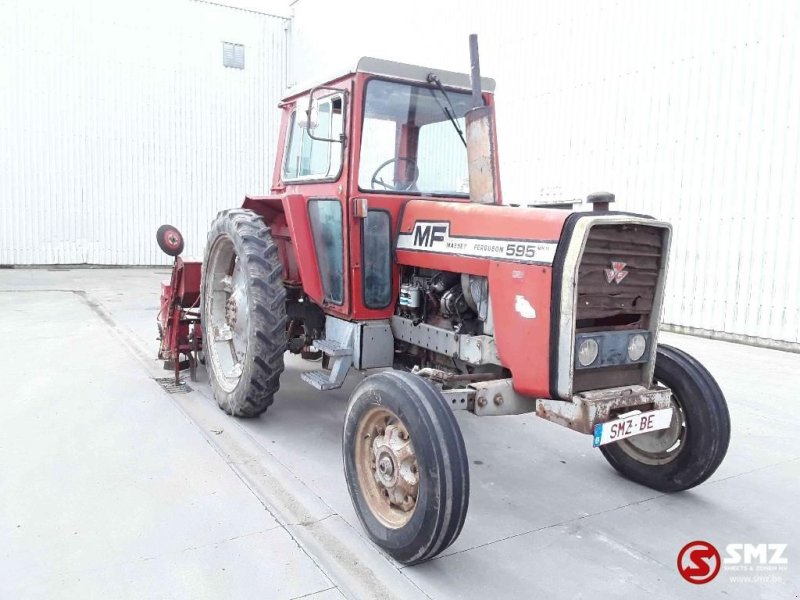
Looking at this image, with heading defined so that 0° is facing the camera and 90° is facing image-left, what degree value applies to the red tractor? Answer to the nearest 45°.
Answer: approximately 315°
